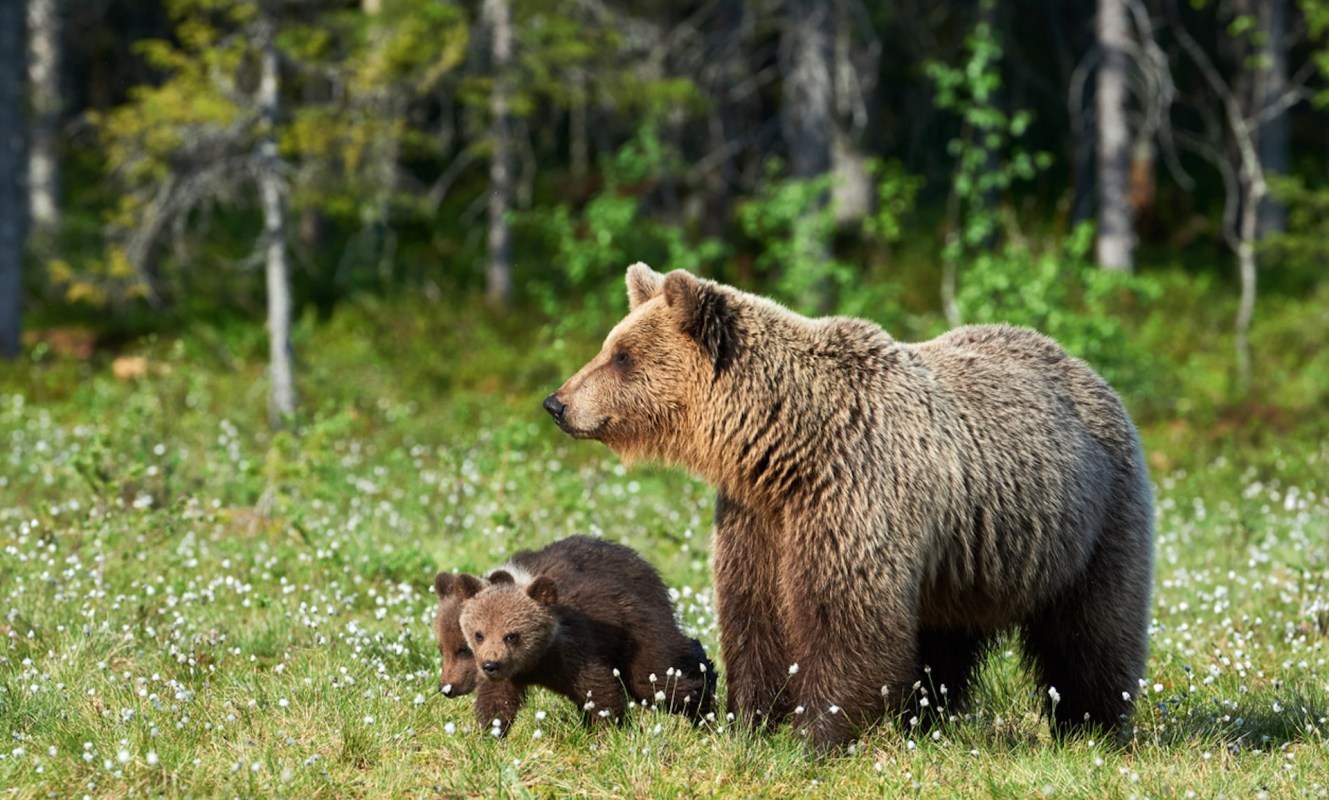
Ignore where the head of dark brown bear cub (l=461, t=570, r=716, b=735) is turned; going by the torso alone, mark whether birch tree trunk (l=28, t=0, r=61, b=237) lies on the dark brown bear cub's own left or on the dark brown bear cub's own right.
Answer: on the dark brown bear cub's own right

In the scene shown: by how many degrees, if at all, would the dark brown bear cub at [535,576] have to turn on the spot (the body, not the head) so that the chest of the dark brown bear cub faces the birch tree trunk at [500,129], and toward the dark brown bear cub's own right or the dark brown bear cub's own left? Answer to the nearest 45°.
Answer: approximately 90° to the dark brown bear cub's own right

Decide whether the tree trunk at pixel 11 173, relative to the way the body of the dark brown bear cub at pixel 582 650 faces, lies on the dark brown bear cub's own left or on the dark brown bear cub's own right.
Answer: on the dark brown bear cub's own right

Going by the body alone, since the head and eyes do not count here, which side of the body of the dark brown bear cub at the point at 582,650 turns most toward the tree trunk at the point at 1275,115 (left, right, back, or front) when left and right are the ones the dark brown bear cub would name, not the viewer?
back

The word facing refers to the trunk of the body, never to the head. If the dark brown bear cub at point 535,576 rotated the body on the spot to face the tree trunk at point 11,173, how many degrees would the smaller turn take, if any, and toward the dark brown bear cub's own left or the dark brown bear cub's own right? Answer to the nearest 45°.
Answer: approximately 45° to the dark brown bear cub's own right

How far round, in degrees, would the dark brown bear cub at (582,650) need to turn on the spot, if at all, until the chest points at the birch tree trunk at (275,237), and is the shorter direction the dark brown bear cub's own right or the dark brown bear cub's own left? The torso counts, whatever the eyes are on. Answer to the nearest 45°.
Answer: approximately 135° to the dark brown bear cub's own right

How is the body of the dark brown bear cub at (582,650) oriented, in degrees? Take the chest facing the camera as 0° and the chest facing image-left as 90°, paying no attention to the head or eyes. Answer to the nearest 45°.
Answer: approximately 45°
